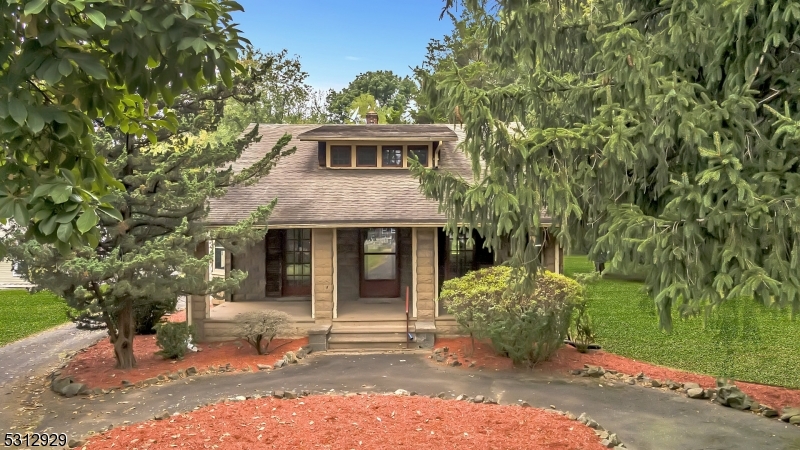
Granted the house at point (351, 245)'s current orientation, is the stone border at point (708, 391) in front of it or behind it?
in front

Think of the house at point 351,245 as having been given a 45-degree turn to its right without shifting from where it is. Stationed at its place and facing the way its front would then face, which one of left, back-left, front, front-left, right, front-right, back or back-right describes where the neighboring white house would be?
right

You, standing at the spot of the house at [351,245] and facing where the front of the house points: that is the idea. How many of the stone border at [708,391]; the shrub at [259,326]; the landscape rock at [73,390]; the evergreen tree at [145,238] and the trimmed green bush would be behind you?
0

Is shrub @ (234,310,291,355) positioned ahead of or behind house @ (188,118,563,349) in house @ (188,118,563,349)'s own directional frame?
ahead

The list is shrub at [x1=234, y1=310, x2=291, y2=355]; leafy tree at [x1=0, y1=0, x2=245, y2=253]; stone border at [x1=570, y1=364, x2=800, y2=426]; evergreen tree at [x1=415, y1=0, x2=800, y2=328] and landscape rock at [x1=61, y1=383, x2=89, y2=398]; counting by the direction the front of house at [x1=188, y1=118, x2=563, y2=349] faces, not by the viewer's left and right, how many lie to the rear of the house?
0

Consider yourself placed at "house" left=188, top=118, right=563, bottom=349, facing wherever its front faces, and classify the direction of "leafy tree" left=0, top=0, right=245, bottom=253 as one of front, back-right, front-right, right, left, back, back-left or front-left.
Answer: front

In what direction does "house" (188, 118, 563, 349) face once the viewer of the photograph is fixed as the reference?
facing the viewer

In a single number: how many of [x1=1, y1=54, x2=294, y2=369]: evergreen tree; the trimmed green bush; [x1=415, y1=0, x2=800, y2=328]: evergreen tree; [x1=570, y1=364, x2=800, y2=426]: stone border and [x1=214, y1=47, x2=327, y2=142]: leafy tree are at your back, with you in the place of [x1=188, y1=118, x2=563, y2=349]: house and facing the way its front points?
1

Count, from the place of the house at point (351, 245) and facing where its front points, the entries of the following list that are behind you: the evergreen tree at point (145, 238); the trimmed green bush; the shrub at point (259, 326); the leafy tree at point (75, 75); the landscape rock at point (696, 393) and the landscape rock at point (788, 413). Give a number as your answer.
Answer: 0

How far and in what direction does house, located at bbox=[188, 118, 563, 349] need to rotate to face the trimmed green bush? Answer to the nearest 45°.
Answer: approximately 45° to its left

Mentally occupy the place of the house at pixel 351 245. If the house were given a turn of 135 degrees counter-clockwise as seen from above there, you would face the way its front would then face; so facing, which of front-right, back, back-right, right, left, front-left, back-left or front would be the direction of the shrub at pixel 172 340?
back

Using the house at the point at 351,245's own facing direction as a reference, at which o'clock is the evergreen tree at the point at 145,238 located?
The evergreen tree is roughly at 1 o'clock from the house.
